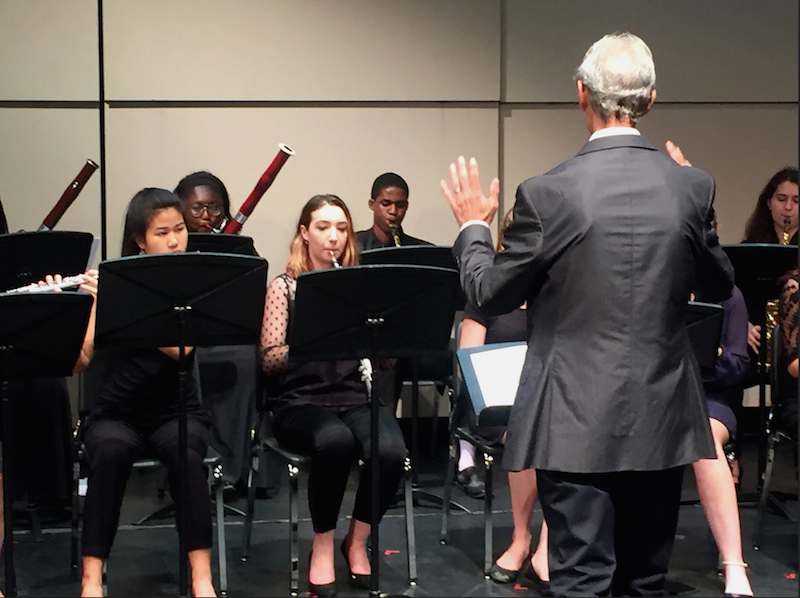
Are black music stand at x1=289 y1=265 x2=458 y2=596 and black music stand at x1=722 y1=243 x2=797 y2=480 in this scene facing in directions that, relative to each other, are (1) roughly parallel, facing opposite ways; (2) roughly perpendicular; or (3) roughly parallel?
roughly parallel

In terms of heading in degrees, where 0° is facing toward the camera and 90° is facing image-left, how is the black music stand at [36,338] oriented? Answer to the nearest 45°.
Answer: approximately 180°

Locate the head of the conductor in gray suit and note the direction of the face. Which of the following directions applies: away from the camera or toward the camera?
away from the camera

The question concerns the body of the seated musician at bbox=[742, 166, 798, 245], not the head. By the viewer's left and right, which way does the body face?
facing the viewer

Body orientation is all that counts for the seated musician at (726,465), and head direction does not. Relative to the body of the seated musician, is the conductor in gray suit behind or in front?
in front

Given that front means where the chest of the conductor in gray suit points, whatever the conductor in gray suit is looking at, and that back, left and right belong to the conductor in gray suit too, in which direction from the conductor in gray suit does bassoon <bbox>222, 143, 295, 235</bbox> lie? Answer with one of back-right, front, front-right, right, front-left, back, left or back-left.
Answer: front-left

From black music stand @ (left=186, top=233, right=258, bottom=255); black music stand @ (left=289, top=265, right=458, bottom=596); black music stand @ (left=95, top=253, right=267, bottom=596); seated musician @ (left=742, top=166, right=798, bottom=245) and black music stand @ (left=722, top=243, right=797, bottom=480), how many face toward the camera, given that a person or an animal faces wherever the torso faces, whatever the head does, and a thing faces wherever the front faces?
1

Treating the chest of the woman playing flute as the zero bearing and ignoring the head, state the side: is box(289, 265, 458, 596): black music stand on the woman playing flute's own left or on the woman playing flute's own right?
on the woman playing flute's own left

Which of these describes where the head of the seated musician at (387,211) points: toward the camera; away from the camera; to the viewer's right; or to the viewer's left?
toward the camera

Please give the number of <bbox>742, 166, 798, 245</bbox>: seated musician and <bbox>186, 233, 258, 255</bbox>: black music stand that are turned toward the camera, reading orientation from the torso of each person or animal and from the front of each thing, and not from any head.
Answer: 1

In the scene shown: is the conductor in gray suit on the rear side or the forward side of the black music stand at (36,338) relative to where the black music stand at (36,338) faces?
on the rear side

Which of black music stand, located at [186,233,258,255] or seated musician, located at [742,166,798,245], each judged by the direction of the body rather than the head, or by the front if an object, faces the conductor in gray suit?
the seated musician

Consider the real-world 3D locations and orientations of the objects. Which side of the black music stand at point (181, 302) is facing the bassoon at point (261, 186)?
front

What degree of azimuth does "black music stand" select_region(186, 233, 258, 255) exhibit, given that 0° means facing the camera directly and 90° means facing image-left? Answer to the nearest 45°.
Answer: approximately 180°

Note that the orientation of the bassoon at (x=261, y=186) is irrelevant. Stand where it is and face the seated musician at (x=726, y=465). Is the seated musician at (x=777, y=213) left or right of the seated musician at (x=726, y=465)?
left

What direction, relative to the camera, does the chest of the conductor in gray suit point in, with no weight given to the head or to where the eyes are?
away from the camera

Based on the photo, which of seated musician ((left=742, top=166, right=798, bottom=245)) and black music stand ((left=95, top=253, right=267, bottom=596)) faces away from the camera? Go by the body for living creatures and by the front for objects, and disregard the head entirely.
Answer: the black music stand

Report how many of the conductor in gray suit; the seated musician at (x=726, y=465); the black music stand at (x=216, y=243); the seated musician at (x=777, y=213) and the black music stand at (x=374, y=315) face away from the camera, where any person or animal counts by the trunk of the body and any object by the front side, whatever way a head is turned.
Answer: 3

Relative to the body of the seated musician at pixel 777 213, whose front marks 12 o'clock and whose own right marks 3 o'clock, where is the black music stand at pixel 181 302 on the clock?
The black music stand is roughly at 1 o'clock from the seated musician.
